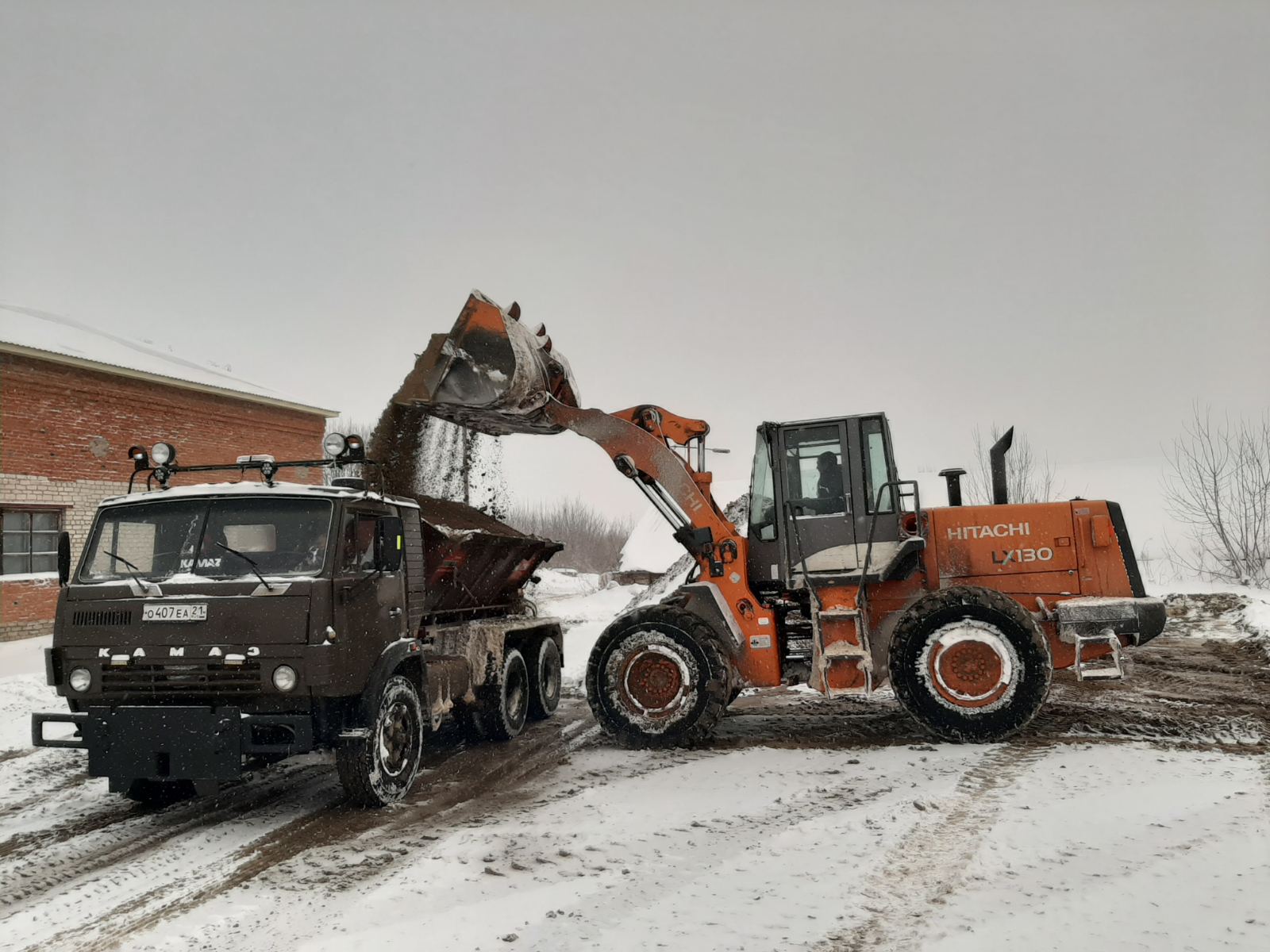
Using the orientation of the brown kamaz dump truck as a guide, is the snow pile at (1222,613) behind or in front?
behind

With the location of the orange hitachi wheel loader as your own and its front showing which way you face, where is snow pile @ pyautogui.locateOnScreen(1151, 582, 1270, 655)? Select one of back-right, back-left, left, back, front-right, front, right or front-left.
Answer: back-right

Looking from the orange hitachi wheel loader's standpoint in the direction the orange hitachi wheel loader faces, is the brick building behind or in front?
in front

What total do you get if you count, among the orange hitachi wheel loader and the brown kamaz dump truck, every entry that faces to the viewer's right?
0

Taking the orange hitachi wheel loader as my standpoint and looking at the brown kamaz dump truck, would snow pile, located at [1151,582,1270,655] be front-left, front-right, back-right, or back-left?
back-right

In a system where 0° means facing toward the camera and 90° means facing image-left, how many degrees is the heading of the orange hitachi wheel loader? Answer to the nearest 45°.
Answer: approximately 90°

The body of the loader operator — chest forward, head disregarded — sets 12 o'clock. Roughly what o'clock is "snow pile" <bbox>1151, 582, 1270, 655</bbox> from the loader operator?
The snow pile is roughly at 4 o'clock from the loader operator.

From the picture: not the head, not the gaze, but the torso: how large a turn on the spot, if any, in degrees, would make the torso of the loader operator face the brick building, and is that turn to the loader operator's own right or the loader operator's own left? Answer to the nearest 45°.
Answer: approximately 45° to the loader operator's own right

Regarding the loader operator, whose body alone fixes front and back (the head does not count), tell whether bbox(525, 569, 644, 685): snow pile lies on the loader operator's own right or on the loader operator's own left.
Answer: on the loader operator's own right

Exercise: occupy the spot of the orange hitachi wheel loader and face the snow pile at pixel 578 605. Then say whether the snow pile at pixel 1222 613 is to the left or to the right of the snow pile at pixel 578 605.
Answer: right

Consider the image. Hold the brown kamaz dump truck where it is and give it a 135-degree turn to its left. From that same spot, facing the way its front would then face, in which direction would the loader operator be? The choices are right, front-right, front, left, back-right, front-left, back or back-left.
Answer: front

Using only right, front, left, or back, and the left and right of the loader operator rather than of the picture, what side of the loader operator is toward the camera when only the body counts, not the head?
left
